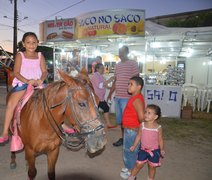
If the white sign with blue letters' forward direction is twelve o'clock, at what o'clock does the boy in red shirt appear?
The boy in red shirt is roughly at 12 o'clock from the white sign with blue letters.

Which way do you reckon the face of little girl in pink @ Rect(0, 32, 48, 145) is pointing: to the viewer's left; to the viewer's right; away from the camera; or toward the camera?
toward the camera

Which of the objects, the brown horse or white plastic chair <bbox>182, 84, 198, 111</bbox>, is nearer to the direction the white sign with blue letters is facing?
the brown horse

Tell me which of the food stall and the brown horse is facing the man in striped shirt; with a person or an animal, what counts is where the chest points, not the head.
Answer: the food stall

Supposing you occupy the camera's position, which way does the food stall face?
facing the viewer

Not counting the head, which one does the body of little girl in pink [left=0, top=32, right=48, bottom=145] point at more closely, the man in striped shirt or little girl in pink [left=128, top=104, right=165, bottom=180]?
the little girl in pink

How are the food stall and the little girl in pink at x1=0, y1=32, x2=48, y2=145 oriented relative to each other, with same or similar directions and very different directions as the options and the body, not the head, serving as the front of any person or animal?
same or similar directions

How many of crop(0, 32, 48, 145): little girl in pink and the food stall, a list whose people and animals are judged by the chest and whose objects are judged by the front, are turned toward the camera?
2

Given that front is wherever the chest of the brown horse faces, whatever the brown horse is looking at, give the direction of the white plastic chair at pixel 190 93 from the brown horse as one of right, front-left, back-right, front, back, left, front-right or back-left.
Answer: left

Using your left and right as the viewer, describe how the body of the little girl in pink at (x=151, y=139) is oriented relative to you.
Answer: facing the viewer and to the left of the viewer

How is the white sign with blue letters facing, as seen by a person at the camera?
facing the viewer

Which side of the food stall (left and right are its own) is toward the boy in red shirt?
front

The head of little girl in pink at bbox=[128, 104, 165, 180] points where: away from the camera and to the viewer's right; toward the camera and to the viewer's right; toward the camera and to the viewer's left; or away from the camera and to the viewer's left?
toward the camera and to the viewer's left

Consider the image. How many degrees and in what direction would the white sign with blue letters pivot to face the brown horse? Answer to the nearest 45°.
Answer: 0° — it already faces it

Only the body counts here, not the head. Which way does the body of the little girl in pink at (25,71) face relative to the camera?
toward the camera

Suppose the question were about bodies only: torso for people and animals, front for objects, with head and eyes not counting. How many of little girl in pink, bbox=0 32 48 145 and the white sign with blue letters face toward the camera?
2

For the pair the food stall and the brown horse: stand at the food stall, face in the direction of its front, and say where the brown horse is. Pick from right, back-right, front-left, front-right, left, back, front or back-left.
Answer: front
